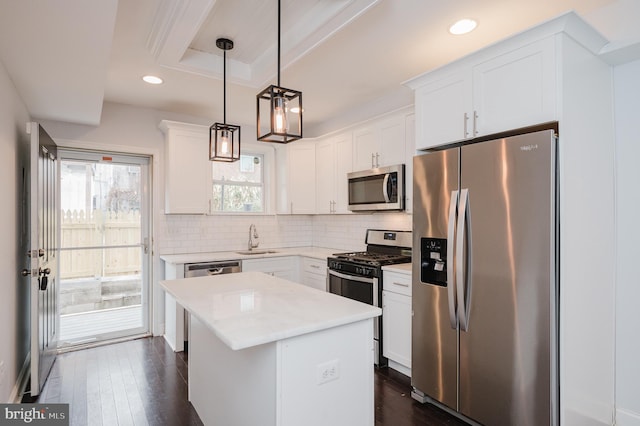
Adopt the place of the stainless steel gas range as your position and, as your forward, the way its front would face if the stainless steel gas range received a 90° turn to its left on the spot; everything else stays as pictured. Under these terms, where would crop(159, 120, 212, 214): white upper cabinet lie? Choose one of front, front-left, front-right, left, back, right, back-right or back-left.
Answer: back-right

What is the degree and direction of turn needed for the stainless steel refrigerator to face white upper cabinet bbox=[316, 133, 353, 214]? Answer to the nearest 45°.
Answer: approximately 90° to its right

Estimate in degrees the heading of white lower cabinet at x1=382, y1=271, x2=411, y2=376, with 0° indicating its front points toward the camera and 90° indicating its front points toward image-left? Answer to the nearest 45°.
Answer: approximately 45°

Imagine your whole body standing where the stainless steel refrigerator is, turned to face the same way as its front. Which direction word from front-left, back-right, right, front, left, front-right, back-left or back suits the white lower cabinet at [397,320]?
right

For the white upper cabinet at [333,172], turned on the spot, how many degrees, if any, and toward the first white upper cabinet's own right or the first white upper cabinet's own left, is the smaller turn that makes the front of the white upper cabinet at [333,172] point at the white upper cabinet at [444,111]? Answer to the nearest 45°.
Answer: approximately 90° to the first white upper cabinet's own left

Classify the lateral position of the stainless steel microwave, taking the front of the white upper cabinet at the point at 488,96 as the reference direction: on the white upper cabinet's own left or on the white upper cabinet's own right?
on the white upper cabinet's own right

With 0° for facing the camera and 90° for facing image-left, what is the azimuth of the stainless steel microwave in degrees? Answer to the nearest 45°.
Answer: approximately 45°

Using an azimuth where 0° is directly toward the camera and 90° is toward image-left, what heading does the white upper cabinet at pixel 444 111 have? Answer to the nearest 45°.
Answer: approximately 45°

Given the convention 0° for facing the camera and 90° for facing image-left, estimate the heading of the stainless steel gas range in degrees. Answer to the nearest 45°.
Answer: approximately 45°

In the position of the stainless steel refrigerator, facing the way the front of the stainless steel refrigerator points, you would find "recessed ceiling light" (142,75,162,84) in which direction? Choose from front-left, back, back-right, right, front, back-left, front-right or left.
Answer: front-right

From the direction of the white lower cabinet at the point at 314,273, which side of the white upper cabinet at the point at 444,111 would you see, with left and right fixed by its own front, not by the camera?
right
